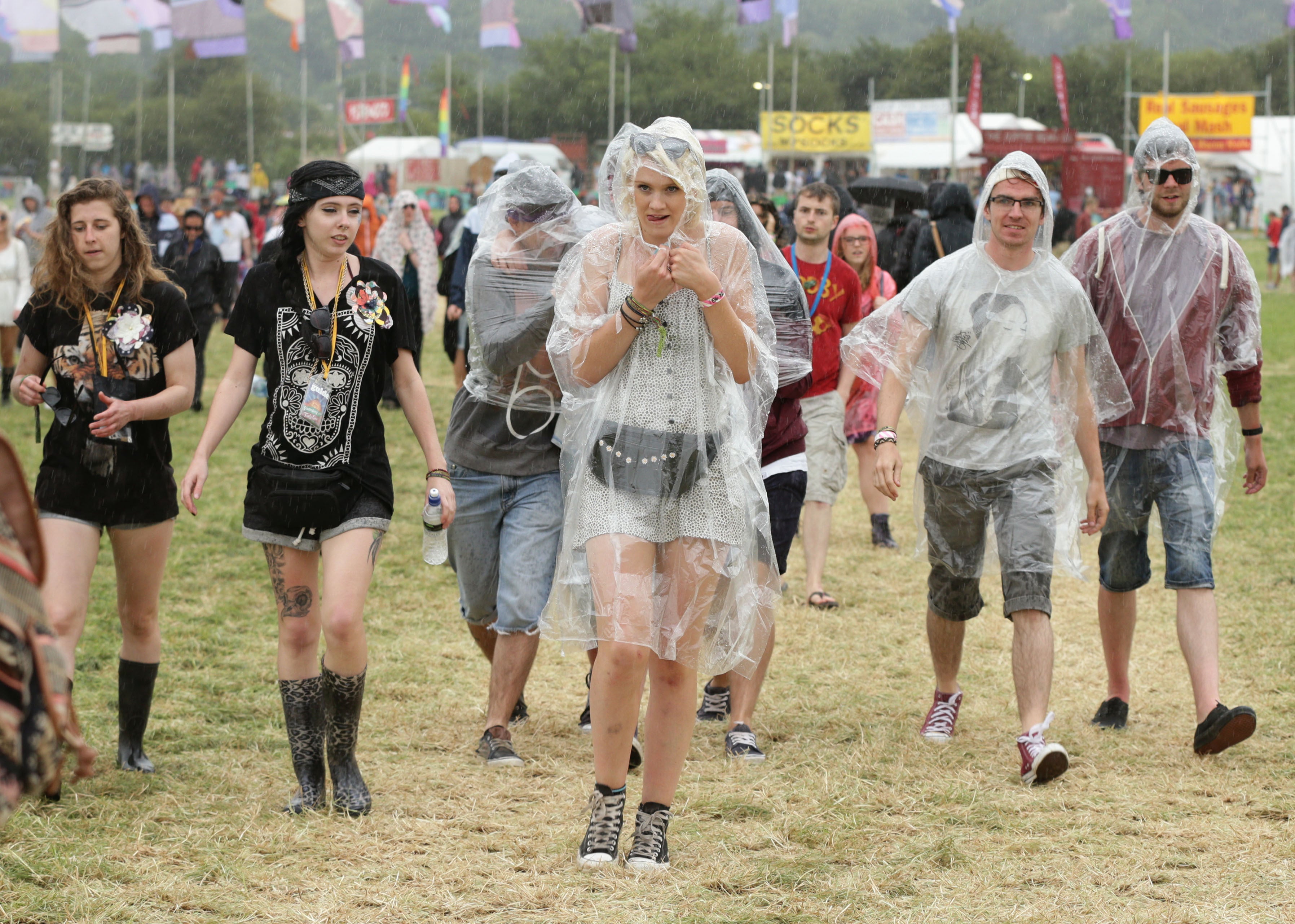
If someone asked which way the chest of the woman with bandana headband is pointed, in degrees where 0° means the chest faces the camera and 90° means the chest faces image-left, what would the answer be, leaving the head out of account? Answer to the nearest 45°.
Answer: approximately 0°

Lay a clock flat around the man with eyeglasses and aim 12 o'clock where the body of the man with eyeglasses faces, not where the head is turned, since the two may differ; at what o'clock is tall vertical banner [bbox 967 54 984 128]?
The tall vertical banner is roughly at 6 o'clock from the man with eyeglasses.

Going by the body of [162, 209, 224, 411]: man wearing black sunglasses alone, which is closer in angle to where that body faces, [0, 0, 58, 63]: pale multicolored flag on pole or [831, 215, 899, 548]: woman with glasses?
the woman with glasses

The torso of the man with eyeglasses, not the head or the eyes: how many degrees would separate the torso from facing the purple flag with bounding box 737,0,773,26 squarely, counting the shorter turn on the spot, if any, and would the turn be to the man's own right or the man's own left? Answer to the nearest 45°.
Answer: approximately 180°
